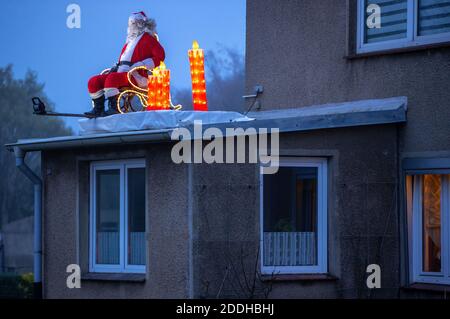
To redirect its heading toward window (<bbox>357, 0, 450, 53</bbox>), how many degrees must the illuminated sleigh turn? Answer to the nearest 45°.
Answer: approximately 180°

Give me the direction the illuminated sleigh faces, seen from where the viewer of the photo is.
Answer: facing to the left of the viewer

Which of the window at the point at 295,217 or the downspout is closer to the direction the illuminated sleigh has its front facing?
the downspout

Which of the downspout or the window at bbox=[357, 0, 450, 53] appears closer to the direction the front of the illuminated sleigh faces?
the downspout

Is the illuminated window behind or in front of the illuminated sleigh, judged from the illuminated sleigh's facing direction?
behind

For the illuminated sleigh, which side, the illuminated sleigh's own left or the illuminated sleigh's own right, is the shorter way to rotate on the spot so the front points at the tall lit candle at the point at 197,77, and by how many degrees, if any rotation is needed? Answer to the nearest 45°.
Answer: approximately 135° to the illuminated sleigh's own right

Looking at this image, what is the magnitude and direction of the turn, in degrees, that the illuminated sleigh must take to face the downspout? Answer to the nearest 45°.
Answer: approximately 45° to its right
